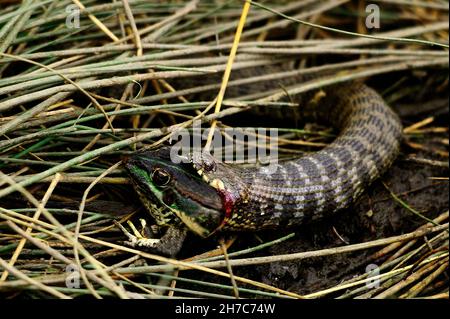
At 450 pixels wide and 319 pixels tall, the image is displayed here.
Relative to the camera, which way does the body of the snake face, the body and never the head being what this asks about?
to the viewer's left
